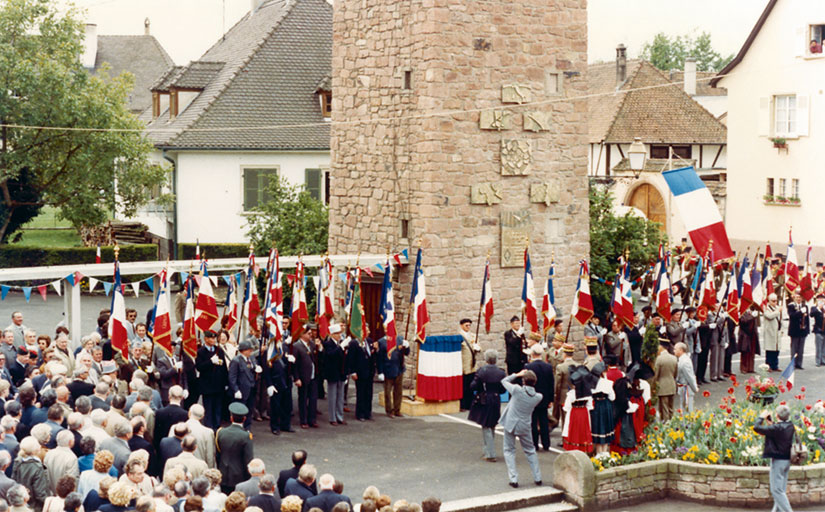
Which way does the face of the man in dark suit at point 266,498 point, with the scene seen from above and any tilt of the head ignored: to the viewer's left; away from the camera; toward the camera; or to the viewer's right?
away from the camera

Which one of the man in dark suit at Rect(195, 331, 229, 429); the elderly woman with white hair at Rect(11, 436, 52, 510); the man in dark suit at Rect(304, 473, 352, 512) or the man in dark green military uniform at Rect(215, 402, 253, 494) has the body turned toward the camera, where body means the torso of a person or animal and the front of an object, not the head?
the man in dark suit at Rect(195, 331, 229, 429)

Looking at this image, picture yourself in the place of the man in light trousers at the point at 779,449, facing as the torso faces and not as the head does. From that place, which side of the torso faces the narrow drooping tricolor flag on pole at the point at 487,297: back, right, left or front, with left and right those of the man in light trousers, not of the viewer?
front

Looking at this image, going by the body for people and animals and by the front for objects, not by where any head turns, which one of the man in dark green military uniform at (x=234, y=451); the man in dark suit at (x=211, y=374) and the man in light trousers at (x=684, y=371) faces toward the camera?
the man in dark suit at (x=211, y=374)

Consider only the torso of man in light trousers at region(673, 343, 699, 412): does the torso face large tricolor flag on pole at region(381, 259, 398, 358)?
yes

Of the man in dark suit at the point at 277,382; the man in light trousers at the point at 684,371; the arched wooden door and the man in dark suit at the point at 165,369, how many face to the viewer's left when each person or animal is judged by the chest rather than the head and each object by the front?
1

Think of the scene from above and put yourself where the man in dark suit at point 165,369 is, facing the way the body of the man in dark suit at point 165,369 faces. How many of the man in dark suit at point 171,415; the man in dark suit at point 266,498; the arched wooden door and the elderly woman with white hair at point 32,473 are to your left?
1

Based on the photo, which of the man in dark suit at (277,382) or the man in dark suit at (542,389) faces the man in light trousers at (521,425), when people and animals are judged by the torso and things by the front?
the man in dark suit at (277,382)

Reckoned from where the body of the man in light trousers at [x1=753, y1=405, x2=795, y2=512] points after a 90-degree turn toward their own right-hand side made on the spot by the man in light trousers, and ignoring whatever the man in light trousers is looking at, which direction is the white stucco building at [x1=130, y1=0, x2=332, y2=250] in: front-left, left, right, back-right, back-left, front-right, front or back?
left

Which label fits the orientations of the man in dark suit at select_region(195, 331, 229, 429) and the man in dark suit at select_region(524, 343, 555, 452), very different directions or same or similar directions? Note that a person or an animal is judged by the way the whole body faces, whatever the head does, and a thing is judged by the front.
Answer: very different directions

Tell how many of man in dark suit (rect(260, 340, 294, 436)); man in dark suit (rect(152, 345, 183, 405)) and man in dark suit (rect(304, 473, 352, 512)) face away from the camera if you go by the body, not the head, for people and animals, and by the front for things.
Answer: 1

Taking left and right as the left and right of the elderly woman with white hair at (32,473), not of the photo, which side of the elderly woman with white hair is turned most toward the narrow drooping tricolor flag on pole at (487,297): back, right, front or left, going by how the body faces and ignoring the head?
front

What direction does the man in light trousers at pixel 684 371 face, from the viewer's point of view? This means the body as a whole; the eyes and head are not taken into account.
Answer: to the viewer's left

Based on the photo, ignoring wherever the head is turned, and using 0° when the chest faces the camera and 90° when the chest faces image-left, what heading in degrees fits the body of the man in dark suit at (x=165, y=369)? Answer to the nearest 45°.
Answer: approximately 315°

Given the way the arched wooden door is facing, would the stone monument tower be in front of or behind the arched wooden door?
in front

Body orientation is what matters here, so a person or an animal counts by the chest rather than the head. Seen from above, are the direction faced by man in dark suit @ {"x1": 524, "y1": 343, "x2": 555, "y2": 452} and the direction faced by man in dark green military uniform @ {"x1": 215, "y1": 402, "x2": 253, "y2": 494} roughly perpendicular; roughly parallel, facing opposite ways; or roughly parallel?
roughly parallel

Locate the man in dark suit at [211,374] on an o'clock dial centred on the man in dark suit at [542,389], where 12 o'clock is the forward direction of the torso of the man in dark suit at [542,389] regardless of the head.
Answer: the man in dark suit at [211,374] is roughly at 9 o'clock from the man in dark suit at [542,389].

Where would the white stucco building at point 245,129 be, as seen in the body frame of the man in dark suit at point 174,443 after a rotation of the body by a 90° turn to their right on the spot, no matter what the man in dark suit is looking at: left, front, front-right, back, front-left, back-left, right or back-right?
back-left

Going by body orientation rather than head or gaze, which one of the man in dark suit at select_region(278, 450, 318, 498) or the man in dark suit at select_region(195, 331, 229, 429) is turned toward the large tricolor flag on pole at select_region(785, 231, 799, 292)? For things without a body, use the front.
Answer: the man in dark suit at select_region(278, 450, 318, 498)

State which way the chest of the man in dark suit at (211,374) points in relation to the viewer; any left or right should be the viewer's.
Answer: facing the viewer
